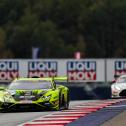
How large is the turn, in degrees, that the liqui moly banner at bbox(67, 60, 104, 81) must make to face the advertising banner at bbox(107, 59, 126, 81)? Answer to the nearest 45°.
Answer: approximately 90° to its left

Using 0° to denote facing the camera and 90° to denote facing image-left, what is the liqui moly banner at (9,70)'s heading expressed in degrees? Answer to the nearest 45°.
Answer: approximately 0°

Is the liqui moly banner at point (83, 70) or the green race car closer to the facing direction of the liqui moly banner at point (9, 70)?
the green race car

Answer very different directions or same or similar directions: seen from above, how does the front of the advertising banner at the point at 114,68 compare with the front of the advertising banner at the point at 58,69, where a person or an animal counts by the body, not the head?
same or similar directions

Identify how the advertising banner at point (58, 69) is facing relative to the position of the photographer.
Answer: facing the viewer

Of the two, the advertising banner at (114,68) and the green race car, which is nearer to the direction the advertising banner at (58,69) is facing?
the green race car

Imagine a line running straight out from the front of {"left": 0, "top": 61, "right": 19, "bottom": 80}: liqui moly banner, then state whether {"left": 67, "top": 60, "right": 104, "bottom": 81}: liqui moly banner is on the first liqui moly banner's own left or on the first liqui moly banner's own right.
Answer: on the first liqui moly banner's own left

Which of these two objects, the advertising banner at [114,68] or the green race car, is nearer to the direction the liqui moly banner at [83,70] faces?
the green race car

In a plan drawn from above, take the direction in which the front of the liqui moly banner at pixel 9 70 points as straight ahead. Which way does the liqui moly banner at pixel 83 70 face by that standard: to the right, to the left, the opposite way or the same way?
the same way

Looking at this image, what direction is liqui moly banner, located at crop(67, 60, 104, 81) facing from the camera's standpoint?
toward the camera

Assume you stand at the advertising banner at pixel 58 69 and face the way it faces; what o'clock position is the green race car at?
The green race car is roughly at 12 o'clock from the advertising banner.

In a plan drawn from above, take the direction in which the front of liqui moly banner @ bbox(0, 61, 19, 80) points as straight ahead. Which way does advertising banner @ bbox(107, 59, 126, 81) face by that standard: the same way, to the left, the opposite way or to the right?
the same way

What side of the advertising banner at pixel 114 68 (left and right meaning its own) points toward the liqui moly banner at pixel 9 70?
right
